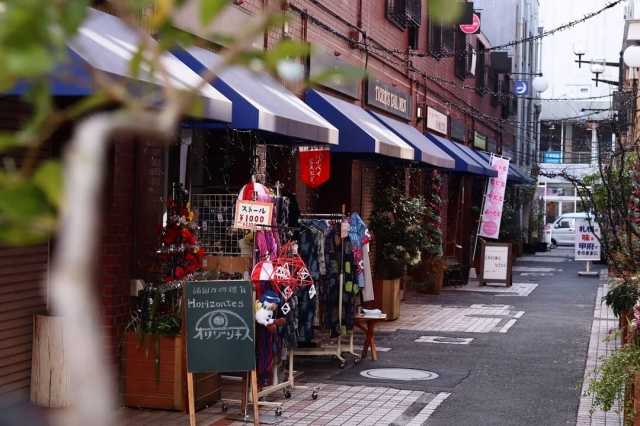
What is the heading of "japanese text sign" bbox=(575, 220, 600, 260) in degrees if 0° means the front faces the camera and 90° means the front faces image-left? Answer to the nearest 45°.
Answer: approximately 0°

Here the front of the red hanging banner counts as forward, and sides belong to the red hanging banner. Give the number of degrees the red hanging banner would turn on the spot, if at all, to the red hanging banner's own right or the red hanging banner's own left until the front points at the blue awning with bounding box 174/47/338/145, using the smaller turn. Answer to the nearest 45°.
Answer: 0° — it already faces it

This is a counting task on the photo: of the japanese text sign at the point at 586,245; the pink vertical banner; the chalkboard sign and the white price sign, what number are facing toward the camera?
4

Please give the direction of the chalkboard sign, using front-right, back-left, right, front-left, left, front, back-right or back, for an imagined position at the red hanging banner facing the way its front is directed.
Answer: front

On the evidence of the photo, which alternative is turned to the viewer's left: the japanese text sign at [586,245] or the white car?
the white car

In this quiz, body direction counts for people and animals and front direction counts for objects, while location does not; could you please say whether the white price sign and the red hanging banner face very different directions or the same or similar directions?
same or similar directions

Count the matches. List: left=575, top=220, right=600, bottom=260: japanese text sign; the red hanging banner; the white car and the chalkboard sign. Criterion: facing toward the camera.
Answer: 3

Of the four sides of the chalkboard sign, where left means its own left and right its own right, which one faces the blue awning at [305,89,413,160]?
back

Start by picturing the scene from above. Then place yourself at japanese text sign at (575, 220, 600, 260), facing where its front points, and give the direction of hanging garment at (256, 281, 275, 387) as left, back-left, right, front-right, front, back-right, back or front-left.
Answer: front

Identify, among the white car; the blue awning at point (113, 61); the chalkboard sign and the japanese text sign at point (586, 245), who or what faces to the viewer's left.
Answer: the white car

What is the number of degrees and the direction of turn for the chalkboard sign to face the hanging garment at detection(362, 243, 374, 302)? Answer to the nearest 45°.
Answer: approximately 135° to its left

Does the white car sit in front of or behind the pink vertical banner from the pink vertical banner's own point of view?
behind

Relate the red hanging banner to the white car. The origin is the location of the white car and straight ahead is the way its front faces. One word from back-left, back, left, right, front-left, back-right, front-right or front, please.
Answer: left

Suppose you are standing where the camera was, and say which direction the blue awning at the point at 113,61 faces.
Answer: facing the viewer and to the right of the viewer

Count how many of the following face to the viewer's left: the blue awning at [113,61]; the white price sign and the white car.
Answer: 1

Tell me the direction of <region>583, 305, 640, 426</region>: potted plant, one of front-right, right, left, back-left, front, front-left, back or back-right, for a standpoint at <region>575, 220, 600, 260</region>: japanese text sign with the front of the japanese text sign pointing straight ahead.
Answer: front

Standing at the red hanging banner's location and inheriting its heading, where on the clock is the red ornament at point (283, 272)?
The red ornament is roughly at 12 o'clock from the red hanging banner.

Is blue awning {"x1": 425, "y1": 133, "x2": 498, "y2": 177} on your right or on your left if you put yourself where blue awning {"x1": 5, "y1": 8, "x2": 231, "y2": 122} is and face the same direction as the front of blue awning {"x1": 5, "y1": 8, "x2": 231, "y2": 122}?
on your left

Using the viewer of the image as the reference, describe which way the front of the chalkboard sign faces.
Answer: facing the viewer

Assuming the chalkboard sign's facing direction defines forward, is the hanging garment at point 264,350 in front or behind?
behind

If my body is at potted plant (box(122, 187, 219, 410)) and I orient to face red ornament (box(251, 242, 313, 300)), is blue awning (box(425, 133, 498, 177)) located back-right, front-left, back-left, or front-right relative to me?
front-left
